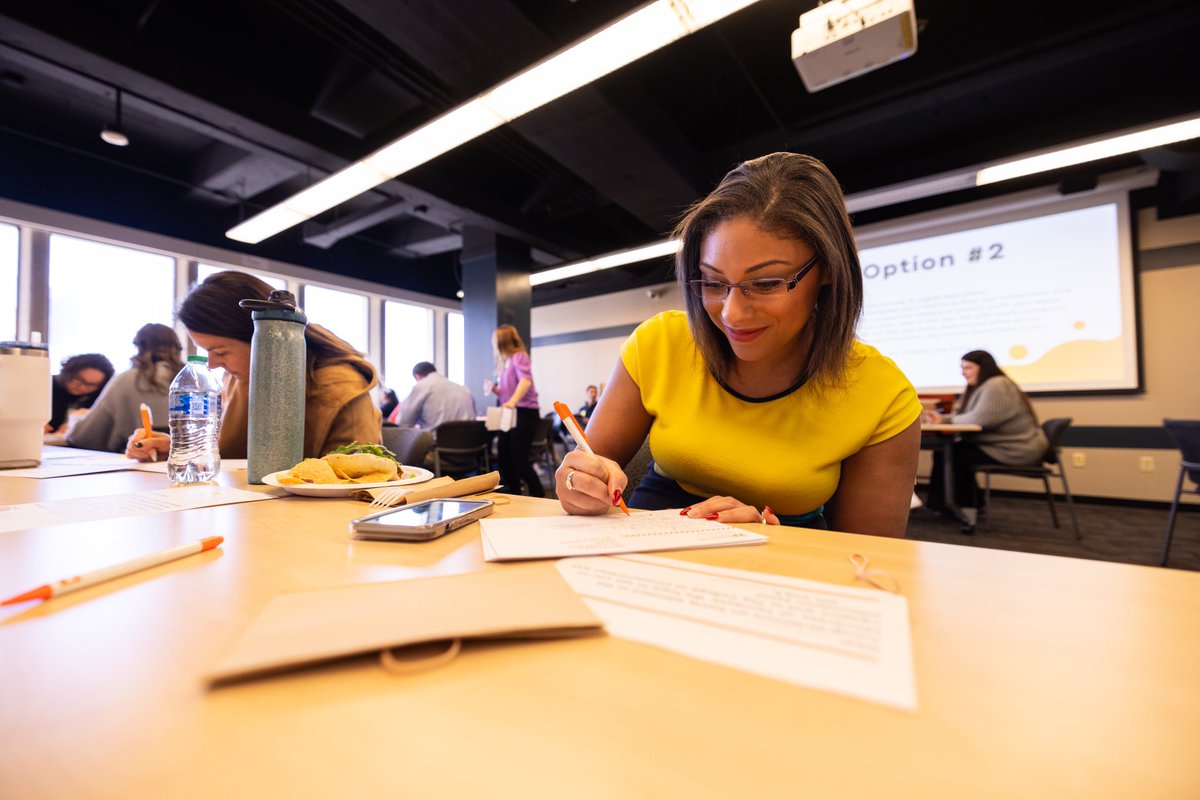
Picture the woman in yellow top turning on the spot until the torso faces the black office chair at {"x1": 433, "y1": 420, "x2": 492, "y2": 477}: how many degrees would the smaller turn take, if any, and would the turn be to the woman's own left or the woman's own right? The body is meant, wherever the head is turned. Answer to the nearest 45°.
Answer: approximately 90° to the woman's own right

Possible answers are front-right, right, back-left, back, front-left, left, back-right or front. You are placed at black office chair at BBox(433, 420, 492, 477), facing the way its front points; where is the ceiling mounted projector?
back-right

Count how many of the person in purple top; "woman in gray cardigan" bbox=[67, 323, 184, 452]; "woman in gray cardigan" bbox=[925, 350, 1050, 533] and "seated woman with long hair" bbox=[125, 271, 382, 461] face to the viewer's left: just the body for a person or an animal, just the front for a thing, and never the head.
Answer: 3

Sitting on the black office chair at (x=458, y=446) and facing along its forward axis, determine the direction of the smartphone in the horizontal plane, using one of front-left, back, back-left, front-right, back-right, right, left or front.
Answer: back

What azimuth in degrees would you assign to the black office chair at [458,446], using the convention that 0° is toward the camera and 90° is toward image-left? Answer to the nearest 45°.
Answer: approximately 180°

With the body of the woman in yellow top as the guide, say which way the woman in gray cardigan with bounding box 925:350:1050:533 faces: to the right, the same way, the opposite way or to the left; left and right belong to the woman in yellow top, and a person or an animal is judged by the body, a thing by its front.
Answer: to the right

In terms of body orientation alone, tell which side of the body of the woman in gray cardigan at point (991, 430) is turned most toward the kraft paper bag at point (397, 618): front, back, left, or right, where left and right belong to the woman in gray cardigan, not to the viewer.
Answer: left

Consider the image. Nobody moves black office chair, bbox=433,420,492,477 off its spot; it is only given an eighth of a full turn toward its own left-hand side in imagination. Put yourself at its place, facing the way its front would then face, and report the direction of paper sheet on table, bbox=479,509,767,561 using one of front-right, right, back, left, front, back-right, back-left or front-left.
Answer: back-left

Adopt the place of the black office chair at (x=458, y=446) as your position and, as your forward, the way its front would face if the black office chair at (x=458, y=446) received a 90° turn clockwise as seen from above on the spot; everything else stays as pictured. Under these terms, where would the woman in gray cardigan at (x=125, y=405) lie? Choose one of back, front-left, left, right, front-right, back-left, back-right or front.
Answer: back-right

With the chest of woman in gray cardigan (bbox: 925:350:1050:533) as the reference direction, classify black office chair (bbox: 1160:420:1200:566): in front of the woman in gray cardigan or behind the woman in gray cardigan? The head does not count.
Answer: behind
